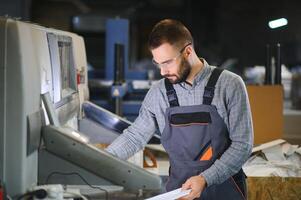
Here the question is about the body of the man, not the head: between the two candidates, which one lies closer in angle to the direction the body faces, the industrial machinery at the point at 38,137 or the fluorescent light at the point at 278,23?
the industrial machinery

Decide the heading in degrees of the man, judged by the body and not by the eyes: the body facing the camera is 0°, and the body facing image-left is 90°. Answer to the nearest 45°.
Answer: approximately 45°

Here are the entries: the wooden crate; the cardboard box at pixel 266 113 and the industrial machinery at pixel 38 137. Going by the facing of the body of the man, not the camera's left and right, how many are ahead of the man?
1

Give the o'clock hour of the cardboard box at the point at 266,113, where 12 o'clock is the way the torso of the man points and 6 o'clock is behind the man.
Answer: The cardboard box is roughly at 5 o'clock from the man.

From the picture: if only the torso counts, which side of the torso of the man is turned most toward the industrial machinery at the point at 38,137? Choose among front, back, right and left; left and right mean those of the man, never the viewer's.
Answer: front

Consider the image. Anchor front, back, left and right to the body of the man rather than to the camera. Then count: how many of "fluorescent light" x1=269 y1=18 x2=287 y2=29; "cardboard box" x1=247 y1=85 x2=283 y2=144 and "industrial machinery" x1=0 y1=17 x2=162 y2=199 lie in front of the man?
1

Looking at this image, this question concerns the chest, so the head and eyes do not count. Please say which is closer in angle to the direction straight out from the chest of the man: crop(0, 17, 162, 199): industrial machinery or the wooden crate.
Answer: the industrial machinery

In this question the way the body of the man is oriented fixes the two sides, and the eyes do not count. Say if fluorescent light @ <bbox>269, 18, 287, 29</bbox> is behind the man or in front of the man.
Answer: behind

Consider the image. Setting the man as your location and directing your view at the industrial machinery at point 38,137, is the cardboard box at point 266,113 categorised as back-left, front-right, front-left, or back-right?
back-right
